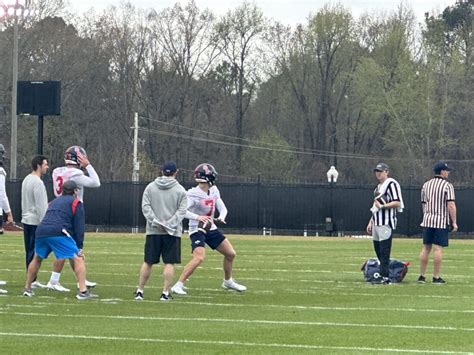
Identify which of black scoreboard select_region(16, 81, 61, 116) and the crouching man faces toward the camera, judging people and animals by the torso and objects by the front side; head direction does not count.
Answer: the black scoreboard

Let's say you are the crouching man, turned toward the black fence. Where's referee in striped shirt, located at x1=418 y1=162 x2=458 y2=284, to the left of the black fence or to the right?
right

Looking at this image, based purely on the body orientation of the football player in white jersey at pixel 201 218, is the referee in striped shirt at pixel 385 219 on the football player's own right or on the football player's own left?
on the football player's own left

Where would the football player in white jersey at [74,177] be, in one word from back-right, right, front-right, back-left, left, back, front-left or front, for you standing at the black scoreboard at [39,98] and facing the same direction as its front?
front

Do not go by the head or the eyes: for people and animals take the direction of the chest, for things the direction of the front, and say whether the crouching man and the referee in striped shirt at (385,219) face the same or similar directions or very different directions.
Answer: very different directions

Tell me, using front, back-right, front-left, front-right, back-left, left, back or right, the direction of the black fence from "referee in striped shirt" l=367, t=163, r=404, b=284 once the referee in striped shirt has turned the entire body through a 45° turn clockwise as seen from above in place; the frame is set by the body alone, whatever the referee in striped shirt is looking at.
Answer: right

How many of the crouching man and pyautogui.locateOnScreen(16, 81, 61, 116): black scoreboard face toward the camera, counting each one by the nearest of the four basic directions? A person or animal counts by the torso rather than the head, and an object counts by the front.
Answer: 1

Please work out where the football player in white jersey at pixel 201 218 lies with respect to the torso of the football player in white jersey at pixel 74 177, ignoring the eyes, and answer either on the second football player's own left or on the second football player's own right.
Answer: on the second football player's own right

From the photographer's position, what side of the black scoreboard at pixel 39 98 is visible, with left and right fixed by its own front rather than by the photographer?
front

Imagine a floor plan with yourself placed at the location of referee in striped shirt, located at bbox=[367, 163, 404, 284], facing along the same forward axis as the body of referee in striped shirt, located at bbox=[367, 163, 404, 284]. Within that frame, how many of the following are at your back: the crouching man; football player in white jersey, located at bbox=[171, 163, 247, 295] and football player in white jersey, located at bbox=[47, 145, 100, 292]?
0

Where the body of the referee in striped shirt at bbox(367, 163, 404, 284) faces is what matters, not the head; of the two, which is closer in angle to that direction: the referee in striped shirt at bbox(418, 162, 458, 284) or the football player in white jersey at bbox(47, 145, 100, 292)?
the football player in white jersey

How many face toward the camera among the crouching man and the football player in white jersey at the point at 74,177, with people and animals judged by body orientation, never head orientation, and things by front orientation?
0

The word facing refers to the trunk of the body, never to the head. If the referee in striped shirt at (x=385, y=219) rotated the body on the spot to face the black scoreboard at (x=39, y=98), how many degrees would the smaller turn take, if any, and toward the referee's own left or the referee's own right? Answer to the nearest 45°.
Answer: approximately 90° to the referee's own right
